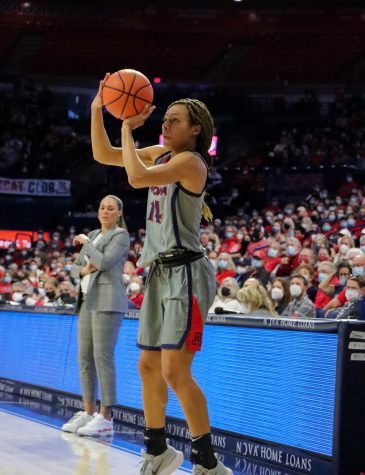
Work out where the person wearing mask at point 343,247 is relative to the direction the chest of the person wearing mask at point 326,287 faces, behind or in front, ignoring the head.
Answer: behind

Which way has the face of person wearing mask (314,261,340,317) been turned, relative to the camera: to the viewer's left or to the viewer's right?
to the viewer's left

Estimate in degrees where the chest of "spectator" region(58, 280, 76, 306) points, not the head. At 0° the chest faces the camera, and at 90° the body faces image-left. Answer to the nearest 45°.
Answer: approximately 45°

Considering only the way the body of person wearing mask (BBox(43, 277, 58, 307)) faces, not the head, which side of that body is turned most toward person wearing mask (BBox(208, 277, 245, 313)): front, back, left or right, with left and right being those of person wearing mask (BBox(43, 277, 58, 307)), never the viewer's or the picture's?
left

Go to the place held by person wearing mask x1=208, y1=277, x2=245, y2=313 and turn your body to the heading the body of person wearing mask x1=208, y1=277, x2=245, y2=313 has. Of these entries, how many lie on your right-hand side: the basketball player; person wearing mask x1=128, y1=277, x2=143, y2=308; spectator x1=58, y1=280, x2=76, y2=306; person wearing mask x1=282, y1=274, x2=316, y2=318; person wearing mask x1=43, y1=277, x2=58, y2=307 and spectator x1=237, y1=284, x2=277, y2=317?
3
